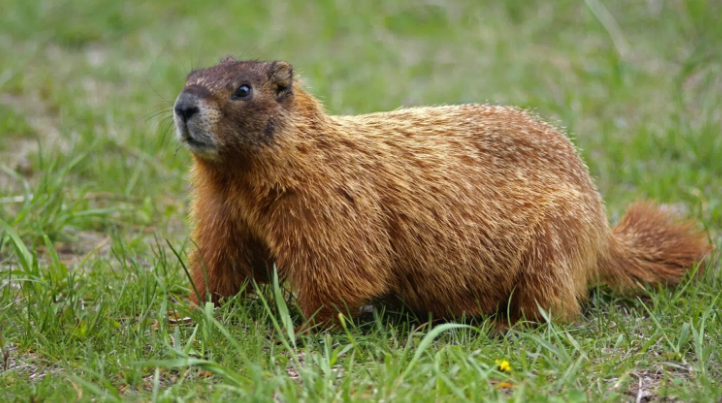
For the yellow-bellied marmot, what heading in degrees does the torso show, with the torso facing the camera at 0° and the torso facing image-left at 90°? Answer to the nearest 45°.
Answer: approximately 90°

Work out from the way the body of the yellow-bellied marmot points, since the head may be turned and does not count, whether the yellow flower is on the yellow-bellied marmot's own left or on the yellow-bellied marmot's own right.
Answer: on the yellow-bellied marmot's own left
